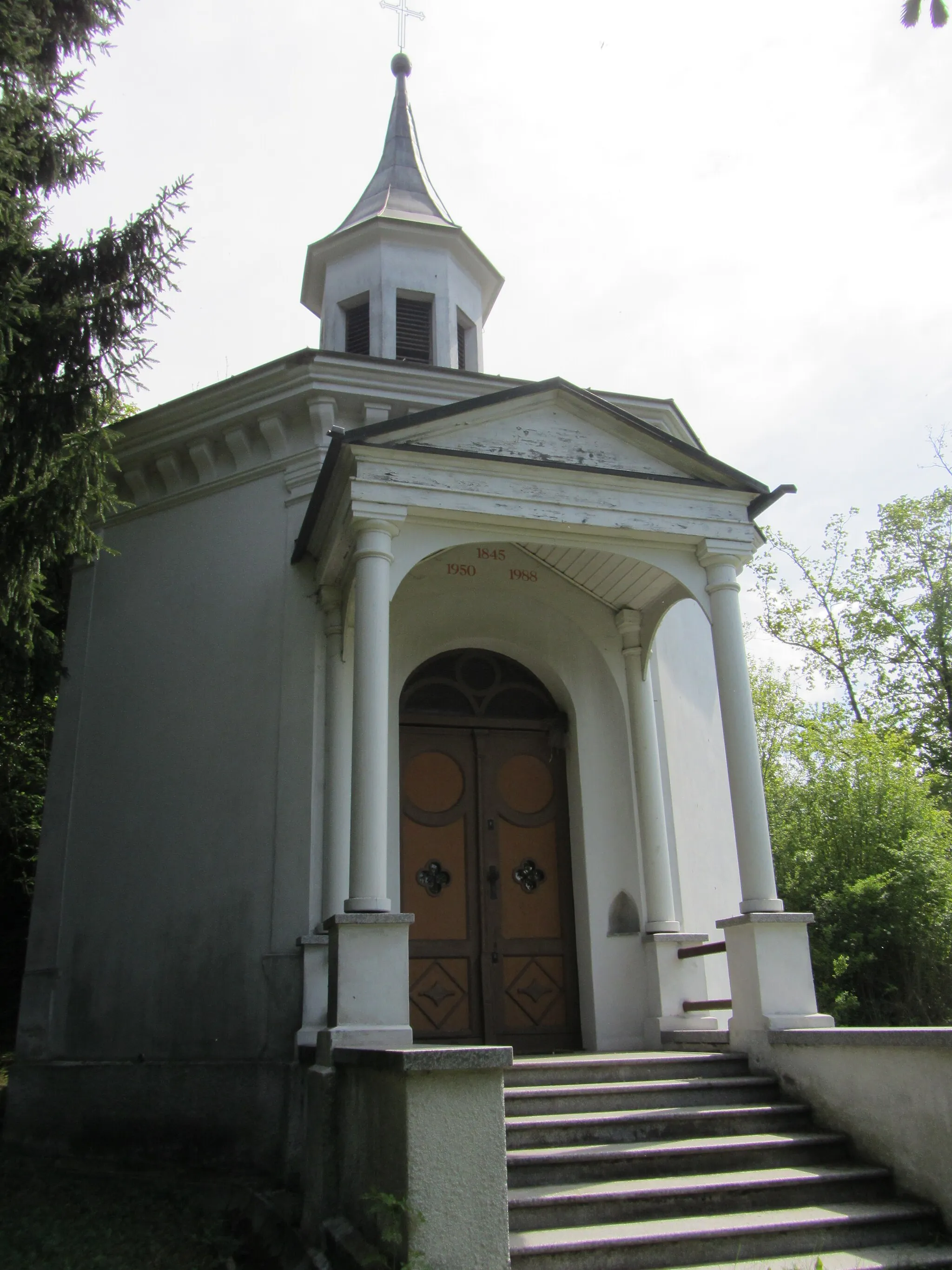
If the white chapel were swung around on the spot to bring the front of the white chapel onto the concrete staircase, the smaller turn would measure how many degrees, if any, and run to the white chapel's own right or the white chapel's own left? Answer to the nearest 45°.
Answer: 0° — it already faces it

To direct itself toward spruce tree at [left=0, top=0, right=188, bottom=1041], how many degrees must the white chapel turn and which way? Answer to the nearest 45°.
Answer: approximately 90° to its right

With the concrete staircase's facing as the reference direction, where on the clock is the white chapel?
The white chapel is roughly at 6 o'clock from the concrete staircase.

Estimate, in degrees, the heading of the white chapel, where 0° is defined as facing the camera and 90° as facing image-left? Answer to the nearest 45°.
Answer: approximately 315°

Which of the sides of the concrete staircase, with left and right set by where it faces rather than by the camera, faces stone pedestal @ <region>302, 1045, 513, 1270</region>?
right

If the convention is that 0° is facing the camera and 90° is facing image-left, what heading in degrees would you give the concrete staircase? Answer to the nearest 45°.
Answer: approximately 315°
